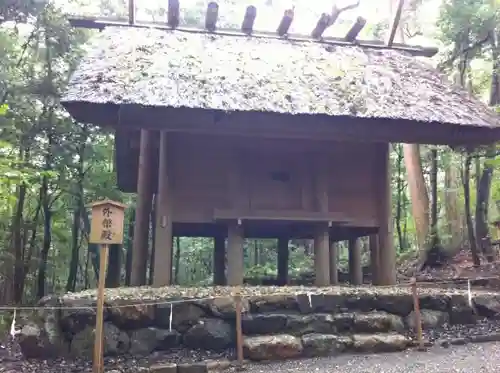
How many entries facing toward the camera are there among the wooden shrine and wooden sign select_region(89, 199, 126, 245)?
2

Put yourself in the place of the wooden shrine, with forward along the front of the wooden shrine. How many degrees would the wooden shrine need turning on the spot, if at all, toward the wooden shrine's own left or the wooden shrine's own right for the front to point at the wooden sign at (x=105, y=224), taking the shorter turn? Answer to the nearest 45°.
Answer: approximately 45° to the wooden shrine's own right

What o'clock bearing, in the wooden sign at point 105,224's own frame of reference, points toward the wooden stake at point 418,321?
The wooden stake is roughly at 9 o'clock from the wooden sign.

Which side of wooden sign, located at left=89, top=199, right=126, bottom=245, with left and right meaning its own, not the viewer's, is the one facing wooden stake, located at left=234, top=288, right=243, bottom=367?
left

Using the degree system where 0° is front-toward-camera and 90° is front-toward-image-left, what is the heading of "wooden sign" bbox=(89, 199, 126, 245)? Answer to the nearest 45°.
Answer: approximately 0°
